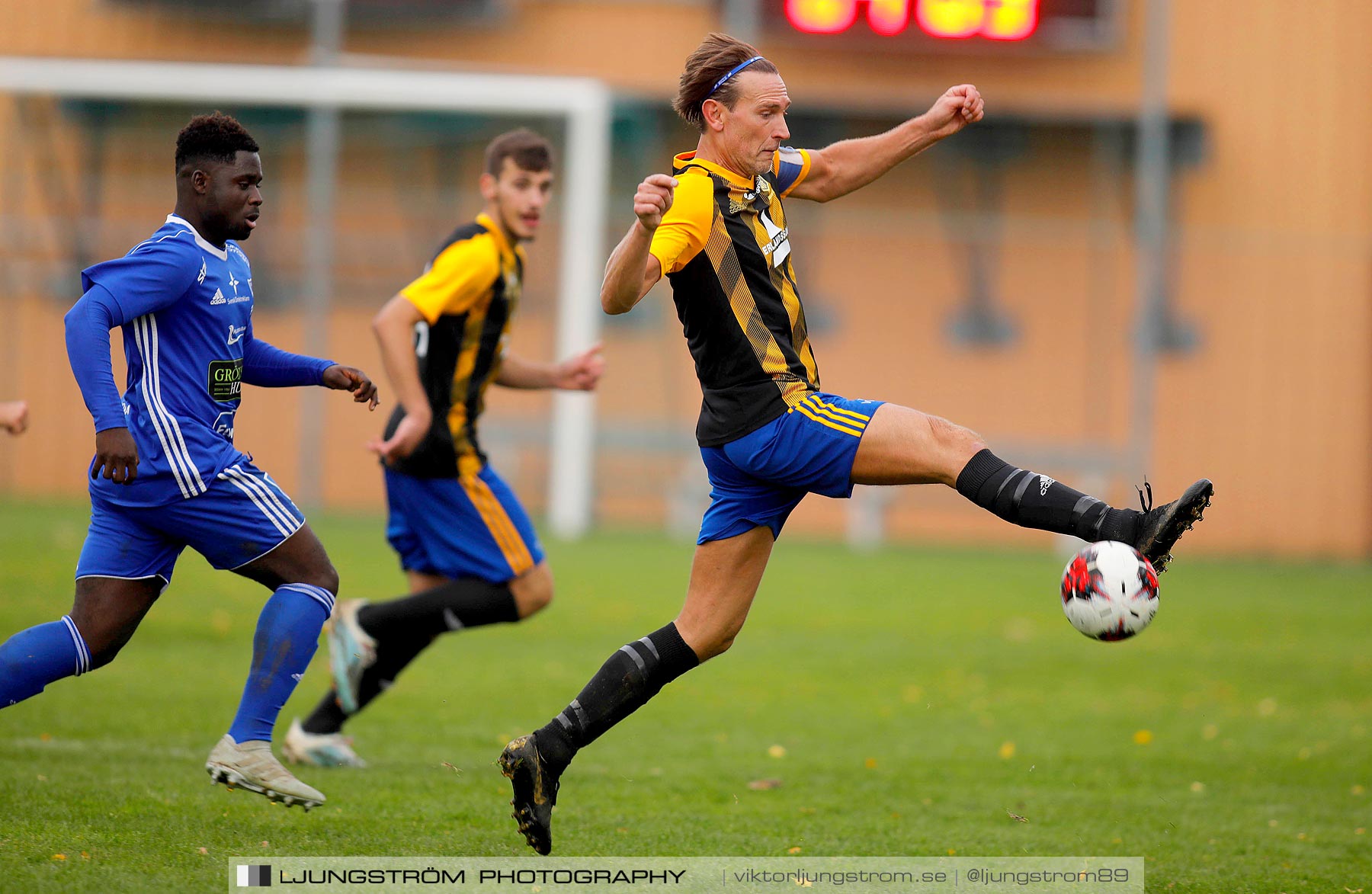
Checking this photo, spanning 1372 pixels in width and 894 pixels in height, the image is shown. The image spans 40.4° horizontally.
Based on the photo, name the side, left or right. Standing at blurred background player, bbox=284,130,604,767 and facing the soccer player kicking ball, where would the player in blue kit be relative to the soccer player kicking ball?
right

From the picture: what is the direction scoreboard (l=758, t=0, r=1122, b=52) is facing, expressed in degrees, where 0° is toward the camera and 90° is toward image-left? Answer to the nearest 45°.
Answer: approximately 0°

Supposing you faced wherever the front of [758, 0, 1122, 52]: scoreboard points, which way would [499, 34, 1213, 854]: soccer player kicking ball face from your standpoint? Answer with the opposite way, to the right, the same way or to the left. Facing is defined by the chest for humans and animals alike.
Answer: to the left

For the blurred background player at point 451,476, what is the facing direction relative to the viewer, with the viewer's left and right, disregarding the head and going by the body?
facing to the right of the viewer

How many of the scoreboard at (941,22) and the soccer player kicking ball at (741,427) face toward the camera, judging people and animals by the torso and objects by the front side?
1

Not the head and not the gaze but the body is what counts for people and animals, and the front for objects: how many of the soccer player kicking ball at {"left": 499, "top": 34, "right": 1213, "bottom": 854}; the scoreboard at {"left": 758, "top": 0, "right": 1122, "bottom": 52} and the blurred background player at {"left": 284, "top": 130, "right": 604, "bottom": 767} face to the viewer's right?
2

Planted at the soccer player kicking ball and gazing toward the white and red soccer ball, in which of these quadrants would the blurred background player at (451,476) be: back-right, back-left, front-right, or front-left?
back-left

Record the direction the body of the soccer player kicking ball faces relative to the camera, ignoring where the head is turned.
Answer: to the viewer's right

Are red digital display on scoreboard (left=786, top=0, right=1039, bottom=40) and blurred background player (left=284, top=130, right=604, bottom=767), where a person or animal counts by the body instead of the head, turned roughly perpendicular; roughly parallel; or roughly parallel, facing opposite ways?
roughly perpendicular
